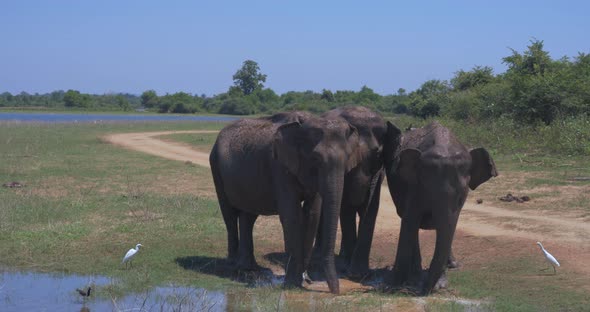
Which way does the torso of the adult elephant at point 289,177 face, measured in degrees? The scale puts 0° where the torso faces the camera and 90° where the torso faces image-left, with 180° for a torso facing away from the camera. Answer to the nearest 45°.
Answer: approximately 315°

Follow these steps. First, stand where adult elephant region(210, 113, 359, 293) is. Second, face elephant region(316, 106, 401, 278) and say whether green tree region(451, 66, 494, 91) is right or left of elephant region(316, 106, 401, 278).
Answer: left

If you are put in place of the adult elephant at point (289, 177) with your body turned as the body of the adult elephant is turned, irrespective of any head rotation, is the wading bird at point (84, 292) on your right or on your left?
on your right

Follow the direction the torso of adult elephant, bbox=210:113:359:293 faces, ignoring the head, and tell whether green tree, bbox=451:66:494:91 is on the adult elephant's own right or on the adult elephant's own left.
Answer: on the adult elephant's own left

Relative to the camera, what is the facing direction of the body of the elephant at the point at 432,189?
toward the camera

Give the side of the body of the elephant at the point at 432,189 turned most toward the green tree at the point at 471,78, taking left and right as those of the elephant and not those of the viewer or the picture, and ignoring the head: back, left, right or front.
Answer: back

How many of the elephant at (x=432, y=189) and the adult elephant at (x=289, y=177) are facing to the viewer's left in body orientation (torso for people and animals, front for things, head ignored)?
0

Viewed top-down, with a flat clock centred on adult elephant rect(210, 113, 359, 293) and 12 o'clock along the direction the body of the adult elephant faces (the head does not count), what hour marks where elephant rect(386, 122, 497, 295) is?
The elephant is roughly at 11 o'clock from the adult elephant.
